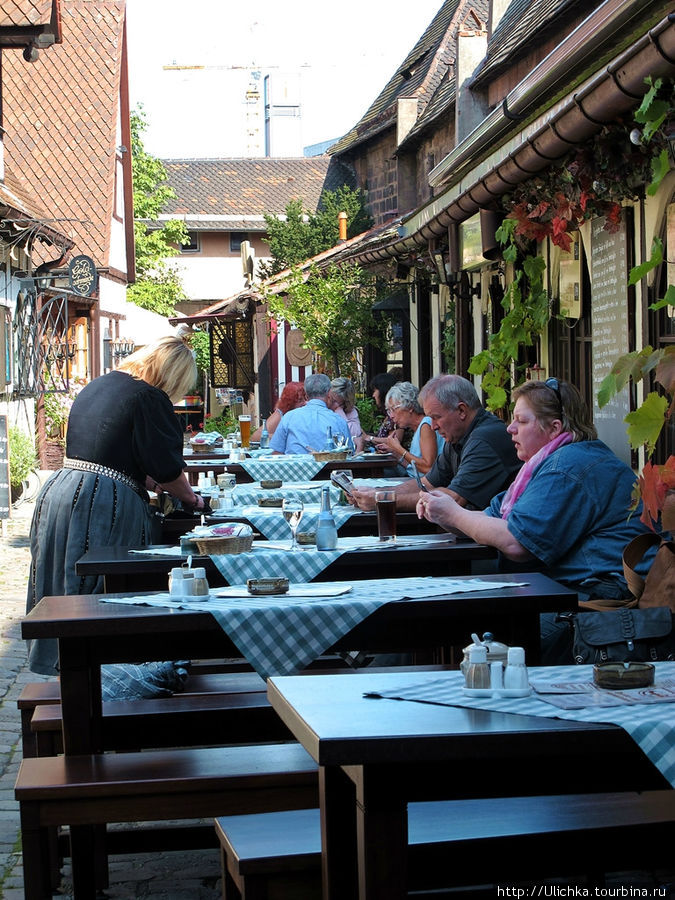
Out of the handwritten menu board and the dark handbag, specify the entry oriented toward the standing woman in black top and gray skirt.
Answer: the handwritten menu board

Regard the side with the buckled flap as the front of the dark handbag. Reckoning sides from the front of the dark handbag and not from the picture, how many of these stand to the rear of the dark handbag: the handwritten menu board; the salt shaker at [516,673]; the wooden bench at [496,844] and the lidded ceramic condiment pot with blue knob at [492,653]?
1

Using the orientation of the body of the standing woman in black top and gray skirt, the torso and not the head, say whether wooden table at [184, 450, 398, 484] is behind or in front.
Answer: in front

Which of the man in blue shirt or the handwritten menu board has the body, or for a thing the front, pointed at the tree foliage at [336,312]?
the man in blue shirt

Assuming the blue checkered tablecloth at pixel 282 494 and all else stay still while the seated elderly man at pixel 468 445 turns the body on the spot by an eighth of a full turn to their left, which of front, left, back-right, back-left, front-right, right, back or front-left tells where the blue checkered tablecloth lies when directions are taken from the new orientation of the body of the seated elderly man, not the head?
right

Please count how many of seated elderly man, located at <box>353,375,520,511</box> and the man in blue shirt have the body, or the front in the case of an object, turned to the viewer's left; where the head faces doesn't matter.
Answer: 1

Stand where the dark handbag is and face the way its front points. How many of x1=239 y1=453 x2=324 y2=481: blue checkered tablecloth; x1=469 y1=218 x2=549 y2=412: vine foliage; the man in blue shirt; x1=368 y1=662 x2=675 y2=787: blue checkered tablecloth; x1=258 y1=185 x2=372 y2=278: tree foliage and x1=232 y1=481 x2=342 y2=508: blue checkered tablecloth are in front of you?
1

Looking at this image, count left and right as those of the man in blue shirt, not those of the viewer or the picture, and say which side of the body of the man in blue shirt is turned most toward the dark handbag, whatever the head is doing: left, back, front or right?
back

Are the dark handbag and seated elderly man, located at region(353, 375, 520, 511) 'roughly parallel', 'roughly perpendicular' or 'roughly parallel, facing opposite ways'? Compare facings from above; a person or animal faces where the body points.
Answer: roughly perpendicular

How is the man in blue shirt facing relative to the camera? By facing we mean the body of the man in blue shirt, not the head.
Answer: away from the camera

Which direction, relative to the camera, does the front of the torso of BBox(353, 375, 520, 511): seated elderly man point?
to the viewer's left

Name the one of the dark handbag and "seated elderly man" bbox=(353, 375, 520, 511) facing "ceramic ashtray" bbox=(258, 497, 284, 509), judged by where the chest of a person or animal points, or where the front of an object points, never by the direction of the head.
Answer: the seated elderly man

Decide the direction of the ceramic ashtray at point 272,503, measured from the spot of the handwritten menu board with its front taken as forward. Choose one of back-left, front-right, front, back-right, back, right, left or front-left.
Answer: front

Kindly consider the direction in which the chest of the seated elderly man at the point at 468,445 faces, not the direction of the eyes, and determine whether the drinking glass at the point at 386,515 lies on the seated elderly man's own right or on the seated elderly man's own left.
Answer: on the seated elderly man's own left

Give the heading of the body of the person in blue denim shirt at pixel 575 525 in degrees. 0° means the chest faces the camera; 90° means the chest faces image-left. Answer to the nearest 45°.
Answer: approximately 90°

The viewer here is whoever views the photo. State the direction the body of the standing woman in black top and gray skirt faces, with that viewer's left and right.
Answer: facing away from the viewer and to the right of the viewer

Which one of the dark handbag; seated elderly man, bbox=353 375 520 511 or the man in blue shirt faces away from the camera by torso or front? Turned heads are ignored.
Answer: the man in blue shirt

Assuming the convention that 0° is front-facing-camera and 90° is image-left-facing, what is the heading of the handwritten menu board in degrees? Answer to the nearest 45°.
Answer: approximately 45°

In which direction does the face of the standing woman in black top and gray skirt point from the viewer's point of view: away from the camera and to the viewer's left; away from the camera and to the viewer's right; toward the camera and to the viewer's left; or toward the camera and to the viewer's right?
away from the camera and to the viewer's right

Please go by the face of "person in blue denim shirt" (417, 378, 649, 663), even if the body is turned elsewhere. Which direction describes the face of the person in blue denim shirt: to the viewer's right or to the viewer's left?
to the viewer's left

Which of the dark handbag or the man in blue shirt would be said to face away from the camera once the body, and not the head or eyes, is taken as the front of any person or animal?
the man in blue shirt
